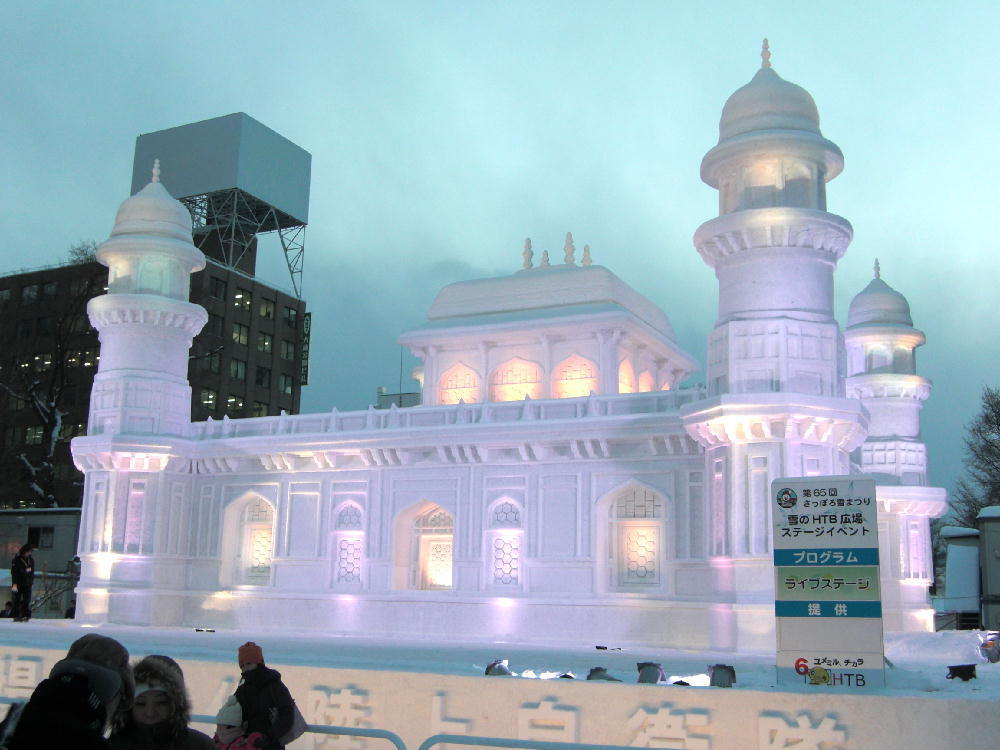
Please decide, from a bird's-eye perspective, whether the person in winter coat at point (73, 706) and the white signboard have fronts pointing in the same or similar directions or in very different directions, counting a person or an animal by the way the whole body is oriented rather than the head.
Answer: very different directions

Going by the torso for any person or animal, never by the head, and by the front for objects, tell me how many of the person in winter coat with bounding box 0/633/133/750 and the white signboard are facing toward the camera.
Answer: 1

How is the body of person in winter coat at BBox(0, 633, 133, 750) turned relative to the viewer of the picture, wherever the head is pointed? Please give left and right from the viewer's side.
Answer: facing away from the viewer and to the right of the viewer

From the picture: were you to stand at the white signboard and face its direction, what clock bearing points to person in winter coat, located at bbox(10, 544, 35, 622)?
The person in winter coat is roughly at 4 o'clock from the white signboard.
